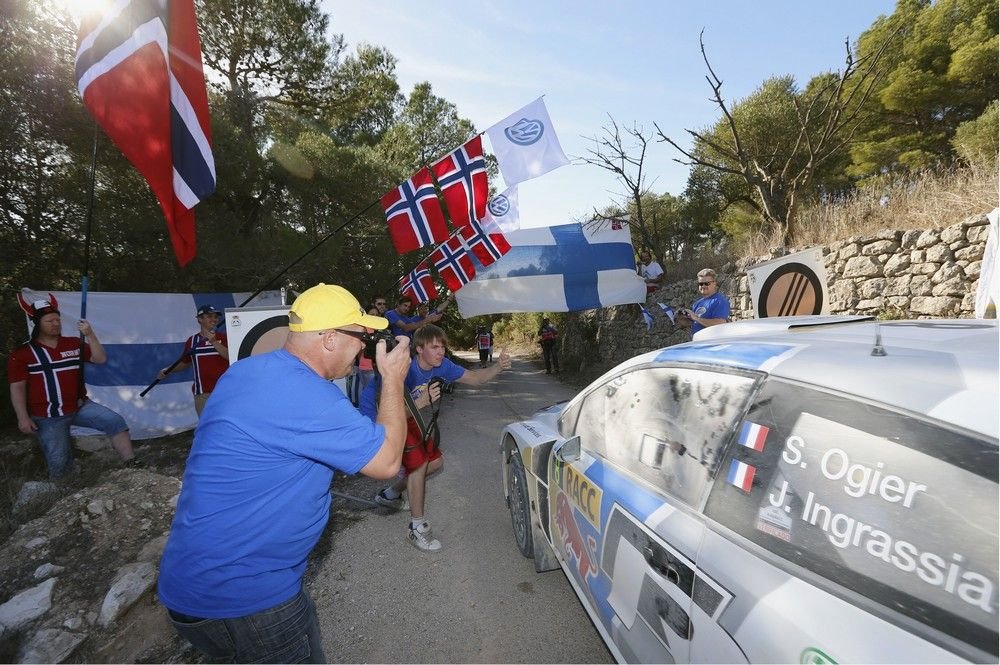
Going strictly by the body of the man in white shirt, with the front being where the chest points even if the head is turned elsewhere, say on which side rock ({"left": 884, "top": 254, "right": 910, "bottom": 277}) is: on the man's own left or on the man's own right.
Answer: on the man's own left

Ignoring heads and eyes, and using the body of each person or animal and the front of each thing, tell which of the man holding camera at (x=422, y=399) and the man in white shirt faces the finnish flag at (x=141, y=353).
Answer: the man in white shirt

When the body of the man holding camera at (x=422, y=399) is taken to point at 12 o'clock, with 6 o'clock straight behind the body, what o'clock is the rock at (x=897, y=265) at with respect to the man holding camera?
The rock is roughly at 10 o'clock from the man holding camera.

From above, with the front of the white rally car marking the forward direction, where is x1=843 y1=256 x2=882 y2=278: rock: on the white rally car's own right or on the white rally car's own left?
on the white rally car's own right

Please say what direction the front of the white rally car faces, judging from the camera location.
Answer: facing away from the viewer and to the left of the viewer

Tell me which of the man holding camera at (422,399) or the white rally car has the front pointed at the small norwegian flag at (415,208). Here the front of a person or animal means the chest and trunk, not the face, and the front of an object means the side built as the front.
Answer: the white rally car

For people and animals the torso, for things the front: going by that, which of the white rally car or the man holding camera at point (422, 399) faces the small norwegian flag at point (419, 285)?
the white rally car

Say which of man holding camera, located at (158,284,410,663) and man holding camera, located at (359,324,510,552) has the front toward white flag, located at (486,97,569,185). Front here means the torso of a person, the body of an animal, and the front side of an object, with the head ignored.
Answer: man holding camera, located at (158,284,410,663)

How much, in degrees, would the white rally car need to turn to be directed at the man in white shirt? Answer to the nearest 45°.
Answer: approximately 45° to its right

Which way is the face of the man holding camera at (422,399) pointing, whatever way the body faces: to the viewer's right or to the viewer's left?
to the viewer's right
